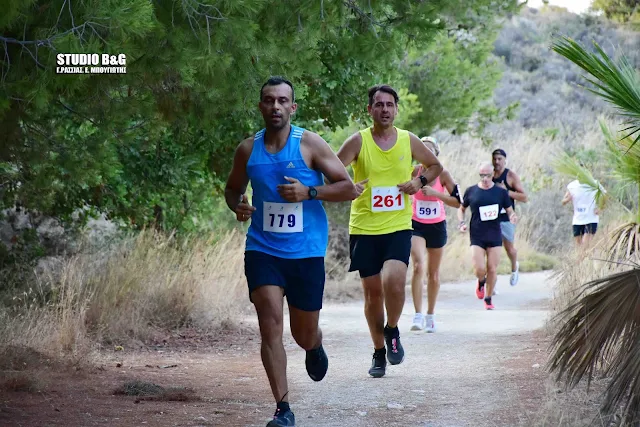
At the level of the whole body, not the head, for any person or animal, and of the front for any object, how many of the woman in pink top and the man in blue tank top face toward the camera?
2

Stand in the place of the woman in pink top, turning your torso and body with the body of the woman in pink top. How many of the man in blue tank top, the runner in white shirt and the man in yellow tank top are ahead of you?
2

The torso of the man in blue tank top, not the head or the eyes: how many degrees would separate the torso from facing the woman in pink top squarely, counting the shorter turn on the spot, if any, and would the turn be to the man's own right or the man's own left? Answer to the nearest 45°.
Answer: approximately 180°

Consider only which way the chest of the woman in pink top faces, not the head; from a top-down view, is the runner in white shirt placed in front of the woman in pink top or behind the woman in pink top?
behind

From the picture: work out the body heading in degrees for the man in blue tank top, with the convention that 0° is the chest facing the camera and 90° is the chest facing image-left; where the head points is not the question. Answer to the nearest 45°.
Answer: approximately 0°

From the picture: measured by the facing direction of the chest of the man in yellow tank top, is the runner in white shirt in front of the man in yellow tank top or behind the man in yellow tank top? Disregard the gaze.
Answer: behind

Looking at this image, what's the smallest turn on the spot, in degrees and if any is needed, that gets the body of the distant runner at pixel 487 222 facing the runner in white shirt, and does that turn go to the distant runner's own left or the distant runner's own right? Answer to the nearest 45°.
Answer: approximately 135° to the distant runner's own left

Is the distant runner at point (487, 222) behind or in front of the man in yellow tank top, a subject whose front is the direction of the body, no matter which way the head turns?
behind

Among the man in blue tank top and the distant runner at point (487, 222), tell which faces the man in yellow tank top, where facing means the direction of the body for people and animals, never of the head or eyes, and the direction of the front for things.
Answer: the distant runner
